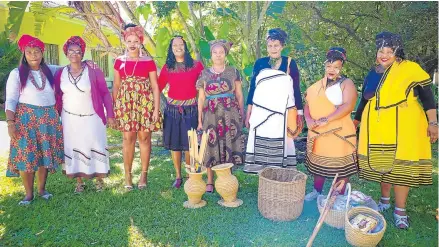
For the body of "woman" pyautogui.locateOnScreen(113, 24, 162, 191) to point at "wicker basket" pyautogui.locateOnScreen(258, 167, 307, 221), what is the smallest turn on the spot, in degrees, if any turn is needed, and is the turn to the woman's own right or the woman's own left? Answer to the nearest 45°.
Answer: approximately 45° to the woman's own left

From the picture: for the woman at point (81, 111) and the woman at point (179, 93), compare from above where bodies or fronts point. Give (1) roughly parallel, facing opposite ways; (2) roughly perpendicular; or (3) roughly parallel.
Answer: roughly parallel

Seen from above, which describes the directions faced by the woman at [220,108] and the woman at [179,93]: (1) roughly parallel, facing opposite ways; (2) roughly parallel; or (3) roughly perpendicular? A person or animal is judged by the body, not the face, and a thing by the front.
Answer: roughly parallel

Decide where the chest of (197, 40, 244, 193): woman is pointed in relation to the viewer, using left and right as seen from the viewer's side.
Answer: facing the viewer

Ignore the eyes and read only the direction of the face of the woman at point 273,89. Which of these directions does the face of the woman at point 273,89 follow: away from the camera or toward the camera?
toward the camera

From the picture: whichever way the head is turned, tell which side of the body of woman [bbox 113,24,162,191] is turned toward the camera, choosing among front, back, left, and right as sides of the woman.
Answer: front

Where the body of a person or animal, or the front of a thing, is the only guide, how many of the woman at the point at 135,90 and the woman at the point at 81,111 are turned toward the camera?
2

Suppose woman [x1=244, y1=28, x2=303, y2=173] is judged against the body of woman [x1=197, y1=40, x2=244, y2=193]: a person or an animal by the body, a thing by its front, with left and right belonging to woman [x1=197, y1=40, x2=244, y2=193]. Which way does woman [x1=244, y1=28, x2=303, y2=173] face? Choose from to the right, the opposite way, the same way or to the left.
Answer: the same way

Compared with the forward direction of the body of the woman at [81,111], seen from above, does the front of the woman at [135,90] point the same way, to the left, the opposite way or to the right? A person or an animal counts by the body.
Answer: the same way

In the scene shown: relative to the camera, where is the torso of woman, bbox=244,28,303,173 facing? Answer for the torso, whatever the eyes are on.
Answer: toward the camera

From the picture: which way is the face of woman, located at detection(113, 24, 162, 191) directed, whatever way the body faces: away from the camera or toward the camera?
toward the camera

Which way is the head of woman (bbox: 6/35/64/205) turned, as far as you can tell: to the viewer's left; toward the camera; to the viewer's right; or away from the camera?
toward the camera

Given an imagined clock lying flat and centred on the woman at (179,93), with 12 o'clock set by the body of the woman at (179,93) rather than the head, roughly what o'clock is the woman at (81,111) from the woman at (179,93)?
the woman at (81,111) is roughly at 3 o'clock from the woman at (179,93).
